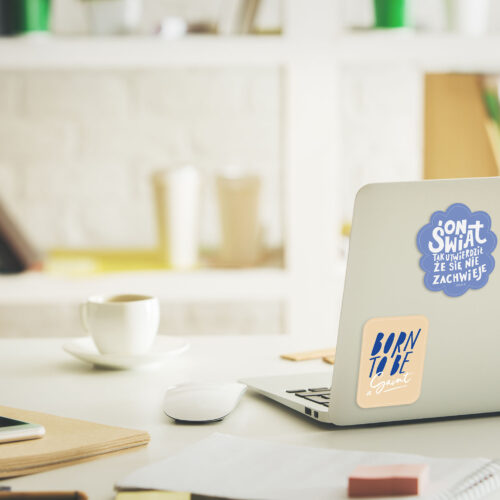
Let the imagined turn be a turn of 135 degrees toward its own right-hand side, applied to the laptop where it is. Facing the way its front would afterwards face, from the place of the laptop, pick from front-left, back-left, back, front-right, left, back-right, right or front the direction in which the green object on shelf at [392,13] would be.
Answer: left

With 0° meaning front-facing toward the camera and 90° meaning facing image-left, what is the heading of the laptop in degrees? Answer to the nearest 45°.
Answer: approximately 135°

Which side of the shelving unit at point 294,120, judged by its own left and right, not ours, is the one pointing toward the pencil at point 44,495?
front

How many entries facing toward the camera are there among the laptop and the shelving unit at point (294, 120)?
1

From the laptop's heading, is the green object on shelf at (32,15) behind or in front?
in front

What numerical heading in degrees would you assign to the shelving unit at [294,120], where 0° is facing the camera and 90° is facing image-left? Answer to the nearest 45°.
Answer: approximately 0°

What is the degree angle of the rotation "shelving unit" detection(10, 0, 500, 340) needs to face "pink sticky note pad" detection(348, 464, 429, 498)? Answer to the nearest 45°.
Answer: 0° — it already faces it

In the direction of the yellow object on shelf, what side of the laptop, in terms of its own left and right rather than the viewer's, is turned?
front

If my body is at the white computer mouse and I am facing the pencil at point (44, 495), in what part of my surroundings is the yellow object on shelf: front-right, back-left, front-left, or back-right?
back-right
